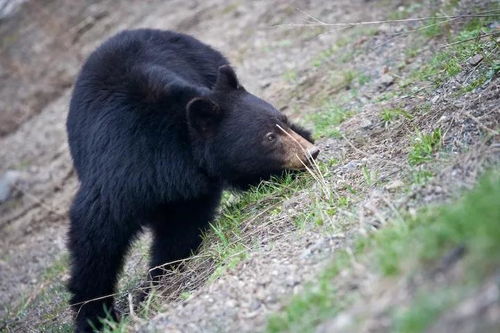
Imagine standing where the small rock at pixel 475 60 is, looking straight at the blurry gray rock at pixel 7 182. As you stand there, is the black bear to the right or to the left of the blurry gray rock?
left

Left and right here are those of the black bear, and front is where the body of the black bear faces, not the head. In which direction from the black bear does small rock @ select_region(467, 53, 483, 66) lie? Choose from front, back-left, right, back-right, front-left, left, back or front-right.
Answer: front-left

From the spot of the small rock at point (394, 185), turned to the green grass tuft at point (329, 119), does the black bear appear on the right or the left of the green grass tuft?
left

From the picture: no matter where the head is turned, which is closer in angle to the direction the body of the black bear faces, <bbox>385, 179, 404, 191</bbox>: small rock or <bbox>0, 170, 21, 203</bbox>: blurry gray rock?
the small rock

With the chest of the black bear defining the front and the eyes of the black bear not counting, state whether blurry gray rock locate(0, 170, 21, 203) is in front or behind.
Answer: behind

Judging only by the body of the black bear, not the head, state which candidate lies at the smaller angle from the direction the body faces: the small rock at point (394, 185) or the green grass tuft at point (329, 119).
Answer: the small rock

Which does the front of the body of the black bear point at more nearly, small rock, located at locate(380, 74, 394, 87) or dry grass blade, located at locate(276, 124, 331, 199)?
the dry grass blade

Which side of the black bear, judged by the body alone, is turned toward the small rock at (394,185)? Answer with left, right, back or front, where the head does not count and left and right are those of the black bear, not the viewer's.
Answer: front

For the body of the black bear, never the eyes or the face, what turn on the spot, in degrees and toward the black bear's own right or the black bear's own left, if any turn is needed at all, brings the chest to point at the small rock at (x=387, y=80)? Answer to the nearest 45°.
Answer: approximately 90° to the black bear's own left
